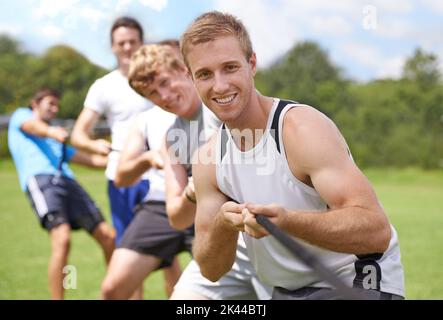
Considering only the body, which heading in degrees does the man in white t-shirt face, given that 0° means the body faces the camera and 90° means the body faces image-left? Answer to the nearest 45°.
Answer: approximately 0°

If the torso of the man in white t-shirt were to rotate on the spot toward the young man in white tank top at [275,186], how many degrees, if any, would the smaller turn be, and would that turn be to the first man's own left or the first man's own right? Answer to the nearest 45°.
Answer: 0° — they already face them

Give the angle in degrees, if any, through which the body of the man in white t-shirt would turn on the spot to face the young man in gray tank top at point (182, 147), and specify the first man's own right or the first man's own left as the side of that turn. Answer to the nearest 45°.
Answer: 0° — they already face them
